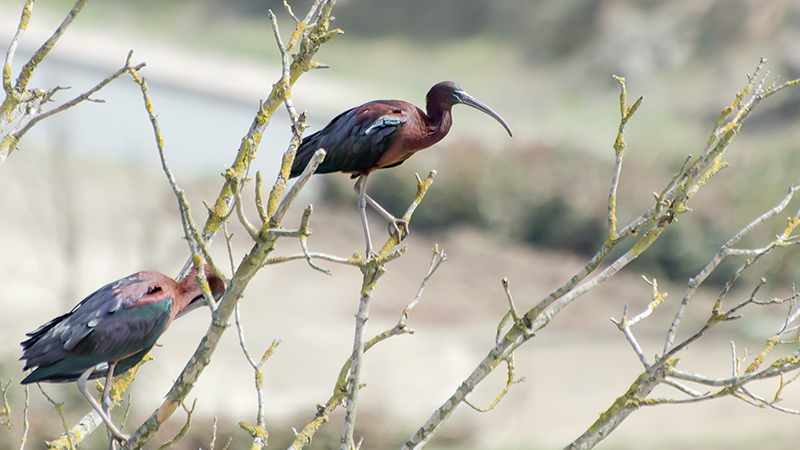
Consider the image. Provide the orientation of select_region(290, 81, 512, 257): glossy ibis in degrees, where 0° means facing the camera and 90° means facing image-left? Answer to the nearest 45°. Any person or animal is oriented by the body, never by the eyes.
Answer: approximately 270°

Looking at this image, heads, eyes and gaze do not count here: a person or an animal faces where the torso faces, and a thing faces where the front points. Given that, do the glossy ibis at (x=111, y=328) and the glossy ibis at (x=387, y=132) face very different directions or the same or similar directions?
same or similar directions

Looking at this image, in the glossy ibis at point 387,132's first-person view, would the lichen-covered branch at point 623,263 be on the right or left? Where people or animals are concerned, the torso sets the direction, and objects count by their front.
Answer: on its right

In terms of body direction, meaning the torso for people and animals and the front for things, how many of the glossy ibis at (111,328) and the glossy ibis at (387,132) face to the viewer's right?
2

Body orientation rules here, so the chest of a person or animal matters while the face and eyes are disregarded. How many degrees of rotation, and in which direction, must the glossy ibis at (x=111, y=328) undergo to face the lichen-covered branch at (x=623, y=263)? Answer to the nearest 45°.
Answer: approximately 45° to its right

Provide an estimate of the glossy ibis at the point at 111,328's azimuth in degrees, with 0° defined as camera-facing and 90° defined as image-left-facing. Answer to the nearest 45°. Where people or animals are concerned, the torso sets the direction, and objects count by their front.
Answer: approximately 270°
